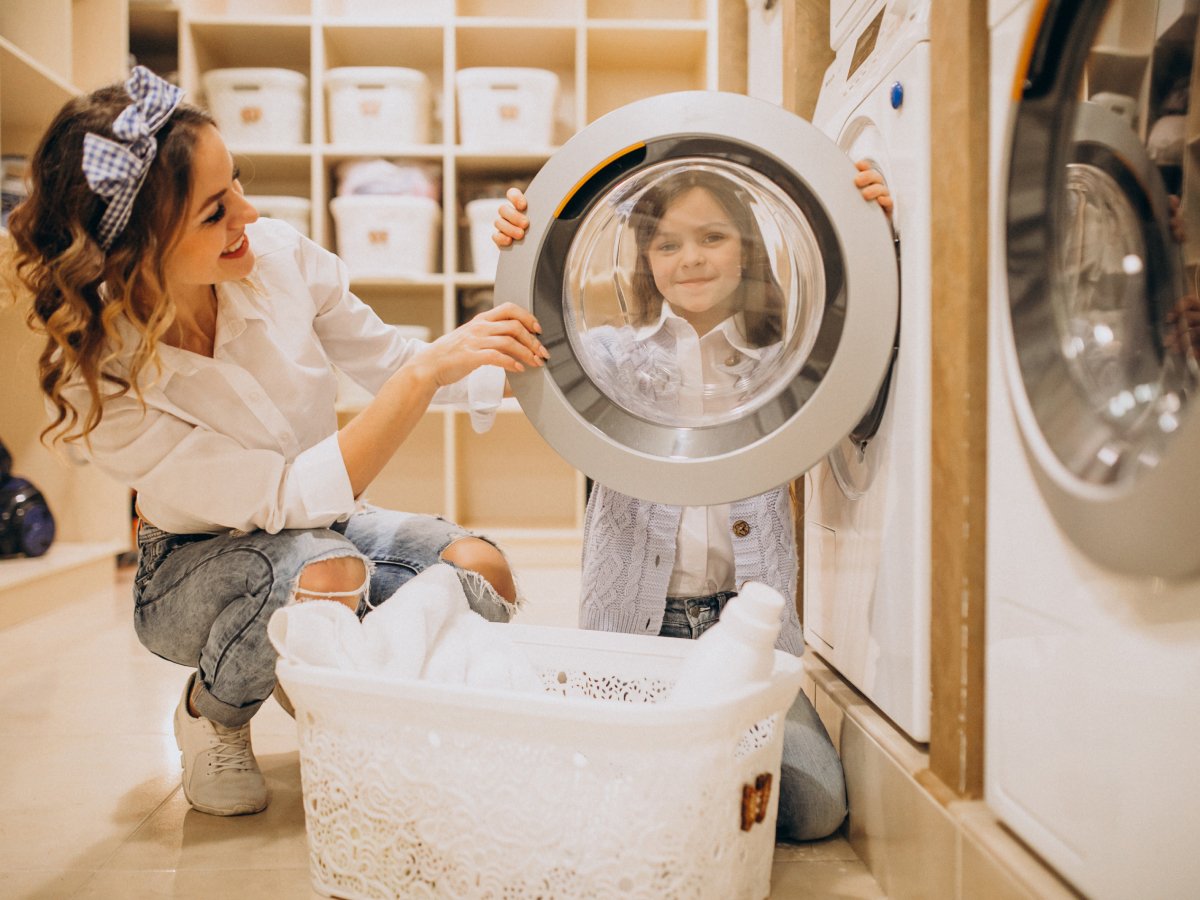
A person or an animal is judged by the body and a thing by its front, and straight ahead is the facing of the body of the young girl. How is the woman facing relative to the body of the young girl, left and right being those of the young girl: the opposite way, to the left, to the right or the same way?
to the left

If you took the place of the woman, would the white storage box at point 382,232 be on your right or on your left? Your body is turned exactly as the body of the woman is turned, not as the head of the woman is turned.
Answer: on your left

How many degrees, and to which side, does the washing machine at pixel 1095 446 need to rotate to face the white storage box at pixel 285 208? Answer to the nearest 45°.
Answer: approximately 90° to its right

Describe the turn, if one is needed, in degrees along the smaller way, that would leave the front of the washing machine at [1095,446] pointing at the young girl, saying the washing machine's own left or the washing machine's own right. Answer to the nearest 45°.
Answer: approximately 90° to the washing machine's own right

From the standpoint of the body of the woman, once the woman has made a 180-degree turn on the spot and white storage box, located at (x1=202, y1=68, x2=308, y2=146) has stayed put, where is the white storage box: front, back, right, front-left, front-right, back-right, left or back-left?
front-right
